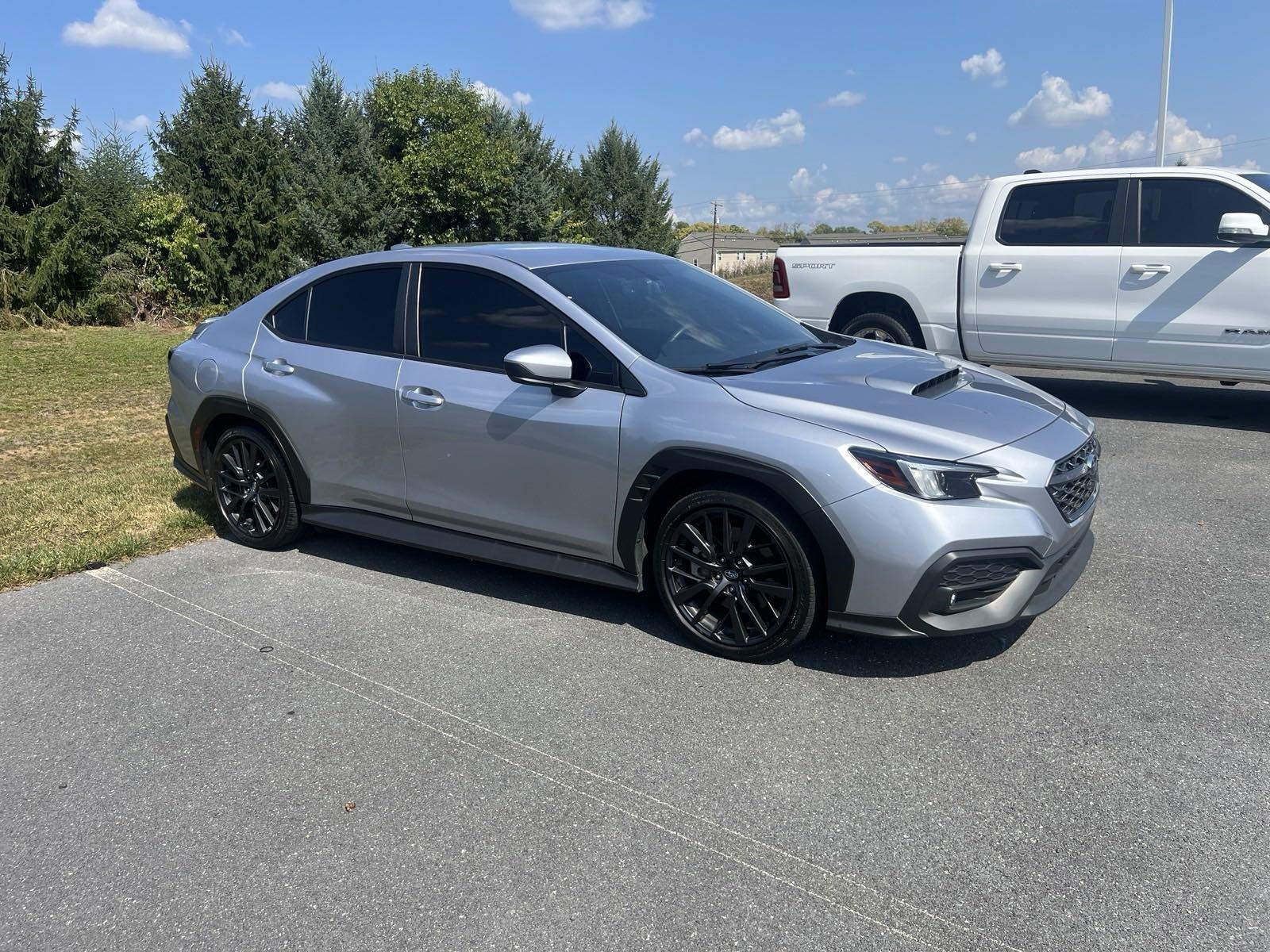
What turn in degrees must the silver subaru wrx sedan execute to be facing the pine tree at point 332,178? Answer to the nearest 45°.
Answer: approximately 135° to its left

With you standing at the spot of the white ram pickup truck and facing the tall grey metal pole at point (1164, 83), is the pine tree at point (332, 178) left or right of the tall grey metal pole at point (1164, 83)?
left

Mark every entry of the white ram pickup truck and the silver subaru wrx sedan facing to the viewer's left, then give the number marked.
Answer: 0

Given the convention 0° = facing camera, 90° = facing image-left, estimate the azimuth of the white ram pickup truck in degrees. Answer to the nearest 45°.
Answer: approximately 270°

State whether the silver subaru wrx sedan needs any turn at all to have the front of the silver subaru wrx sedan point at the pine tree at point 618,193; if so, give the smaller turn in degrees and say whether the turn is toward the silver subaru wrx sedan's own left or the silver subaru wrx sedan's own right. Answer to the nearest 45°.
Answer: approximately 135° to the silver subaru wrx sedan's own left

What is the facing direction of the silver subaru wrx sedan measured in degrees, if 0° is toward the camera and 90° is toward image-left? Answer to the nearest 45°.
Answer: approximately 315°

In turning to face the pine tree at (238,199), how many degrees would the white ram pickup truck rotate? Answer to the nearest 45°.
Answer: approximately 135° to its left

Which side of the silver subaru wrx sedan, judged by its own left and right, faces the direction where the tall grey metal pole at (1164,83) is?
left
